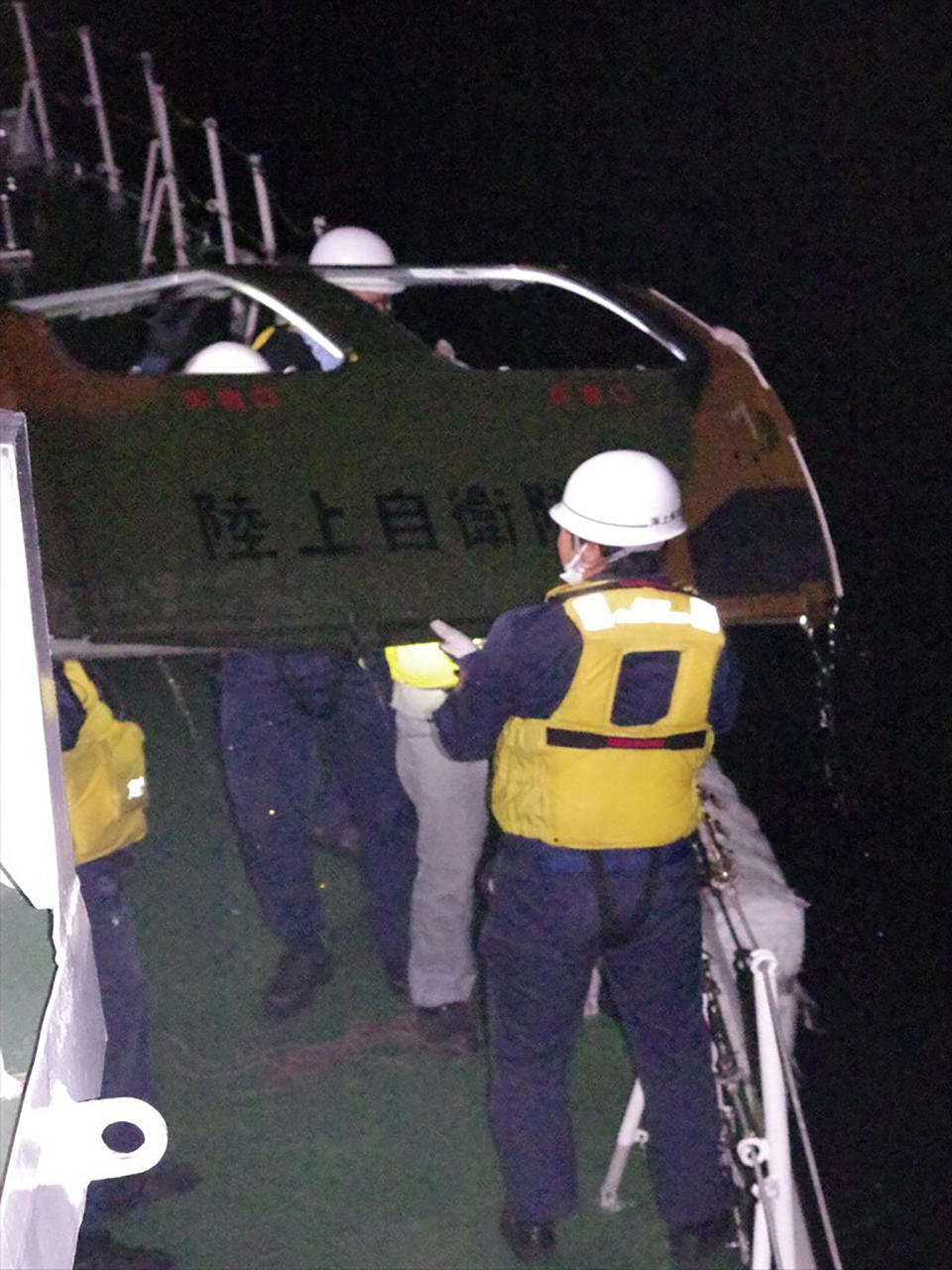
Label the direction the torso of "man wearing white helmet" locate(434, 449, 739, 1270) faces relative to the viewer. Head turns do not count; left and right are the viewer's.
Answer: facing away from the viewer and to the left of the viewer

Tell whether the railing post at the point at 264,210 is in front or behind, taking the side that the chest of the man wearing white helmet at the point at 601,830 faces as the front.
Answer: in front

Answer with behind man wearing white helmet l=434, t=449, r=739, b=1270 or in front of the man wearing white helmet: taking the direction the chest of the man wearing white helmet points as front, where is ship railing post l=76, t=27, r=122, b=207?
in front

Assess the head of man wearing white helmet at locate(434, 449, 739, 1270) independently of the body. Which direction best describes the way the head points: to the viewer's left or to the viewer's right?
to the viewer's left

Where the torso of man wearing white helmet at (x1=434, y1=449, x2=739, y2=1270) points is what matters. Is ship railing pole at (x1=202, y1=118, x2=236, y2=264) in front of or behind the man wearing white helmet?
in front
